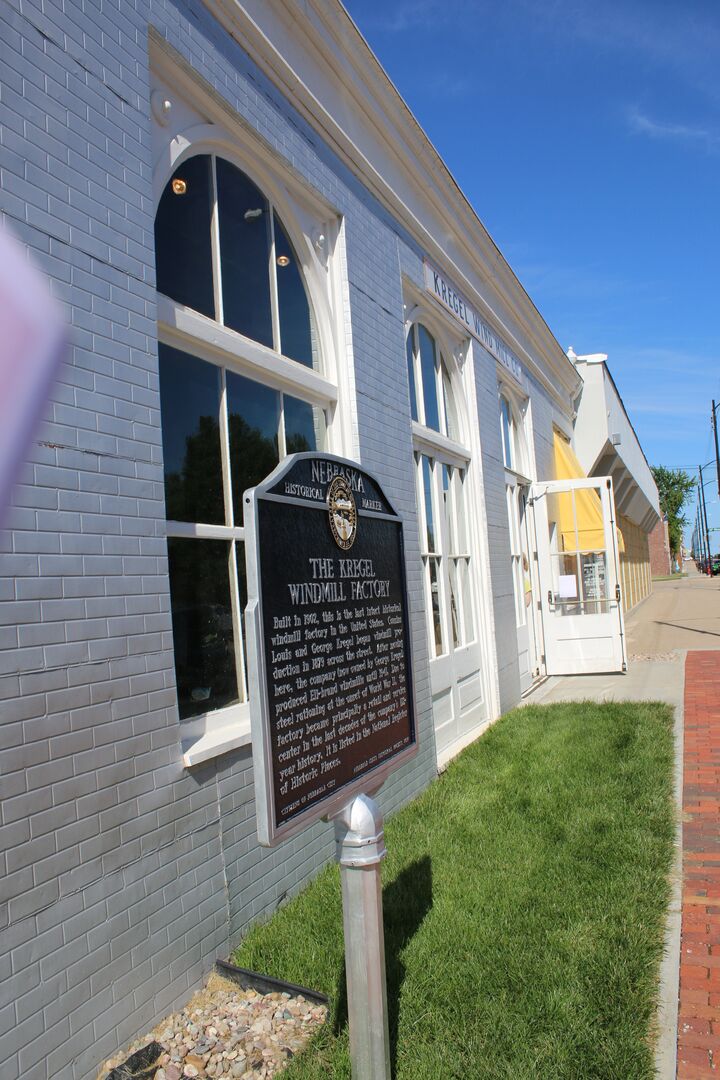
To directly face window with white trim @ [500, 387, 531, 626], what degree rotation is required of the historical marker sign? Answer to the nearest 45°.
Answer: approximately 135° to its left

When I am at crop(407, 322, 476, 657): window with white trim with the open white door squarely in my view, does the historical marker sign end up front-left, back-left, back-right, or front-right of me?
back-right

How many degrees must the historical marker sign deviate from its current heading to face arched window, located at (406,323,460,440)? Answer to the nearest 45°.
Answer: approximately 135° to its left

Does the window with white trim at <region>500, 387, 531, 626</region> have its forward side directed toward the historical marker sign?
no

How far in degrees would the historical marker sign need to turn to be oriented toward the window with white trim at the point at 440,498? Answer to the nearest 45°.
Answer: approximately 135° to its left

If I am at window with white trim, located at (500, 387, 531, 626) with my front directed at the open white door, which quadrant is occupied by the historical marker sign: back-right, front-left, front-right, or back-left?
back-right

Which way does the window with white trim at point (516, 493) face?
to the viewer's right

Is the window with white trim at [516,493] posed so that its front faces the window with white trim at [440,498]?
no

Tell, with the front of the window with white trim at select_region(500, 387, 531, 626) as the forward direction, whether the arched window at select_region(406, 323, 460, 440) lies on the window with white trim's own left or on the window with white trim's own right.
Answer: on the window with white trim's own right

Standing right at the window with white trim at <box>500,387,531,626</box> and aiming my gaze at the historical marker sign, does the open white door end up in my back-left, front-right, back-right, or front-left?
back-left

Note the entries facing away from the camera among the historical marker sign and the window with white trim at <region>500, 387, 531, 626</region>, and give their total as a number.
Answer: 0

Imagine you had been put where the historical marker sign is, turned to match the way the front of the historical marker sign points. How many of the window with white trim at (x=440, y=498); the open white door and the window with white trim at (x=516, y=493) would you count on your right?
0

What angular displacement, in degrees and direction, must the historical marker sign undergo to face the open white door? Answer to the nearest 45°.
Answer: approximately 90° to its left

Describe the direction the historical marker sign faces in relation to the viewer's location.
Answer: facing the viewer and to the right of the viewer
